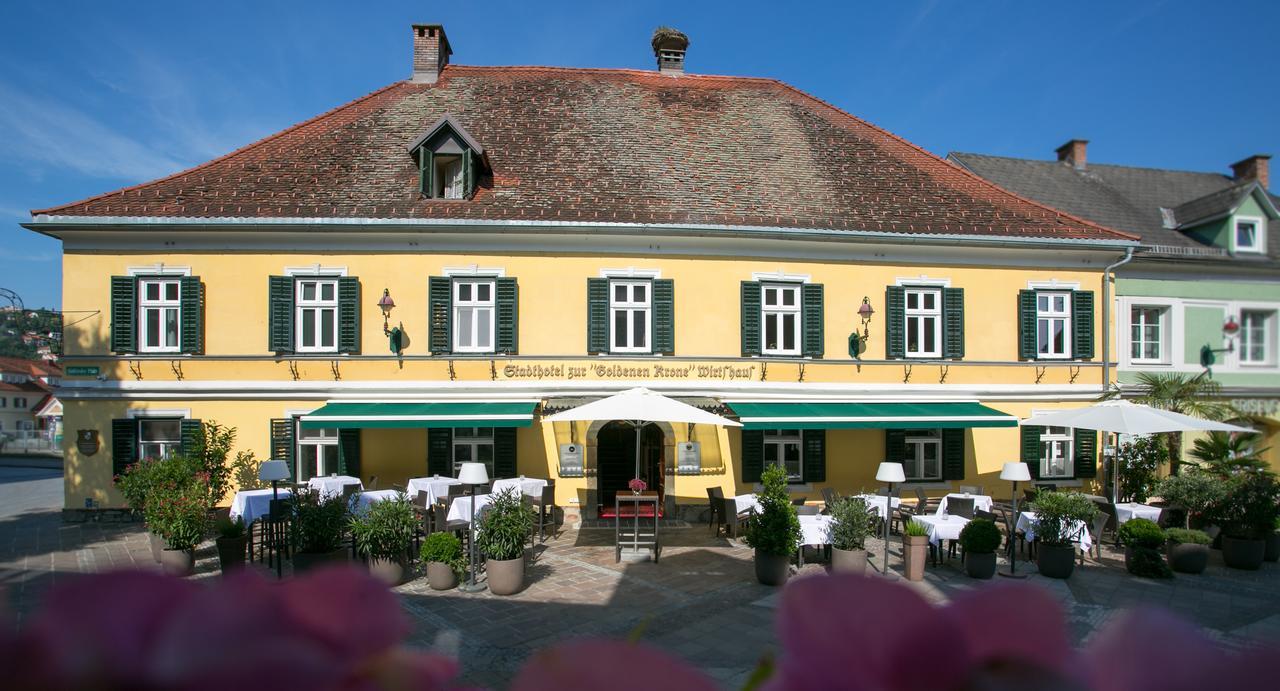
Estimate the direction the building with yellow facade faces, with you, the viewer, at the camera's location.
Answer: facing the viewer

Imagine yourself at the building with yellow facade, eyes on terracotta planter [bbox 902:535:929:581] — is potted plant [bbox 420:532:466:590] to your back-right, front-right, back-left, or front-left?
front-right

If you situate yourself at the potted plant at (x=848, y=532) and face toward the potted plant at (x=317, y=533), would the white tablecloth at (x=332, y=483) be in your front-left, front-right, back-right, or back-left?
front-right

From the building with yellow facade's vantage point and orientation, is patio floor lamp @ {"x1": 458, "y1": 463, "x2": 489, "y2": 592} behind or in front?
in front

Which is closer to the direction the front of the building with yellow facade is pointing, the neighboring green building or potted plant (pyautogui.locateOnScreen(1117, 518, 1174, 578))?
the potted plant

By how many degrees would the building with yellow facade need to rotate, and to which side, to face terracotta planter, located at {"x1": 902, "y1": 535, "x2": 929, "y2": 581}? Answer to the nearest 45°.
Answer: approximately 45° to its left

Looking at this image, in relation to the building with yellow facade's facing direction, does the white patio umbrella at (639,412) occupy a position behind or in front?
in front

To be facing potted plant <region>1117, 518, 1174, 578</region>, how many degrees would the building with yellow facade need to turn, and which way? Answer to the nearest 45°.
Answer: approximately 45° to its left

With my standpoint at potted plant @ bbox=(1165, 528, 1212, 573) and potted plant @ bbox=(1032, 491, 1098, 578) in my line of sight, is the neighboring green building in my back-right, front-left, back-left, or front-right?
back-right

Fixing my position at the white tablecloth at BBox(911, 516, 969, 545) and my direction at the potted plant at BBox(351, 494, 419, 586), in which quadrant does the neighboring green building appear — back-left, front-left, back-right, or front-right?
back-right

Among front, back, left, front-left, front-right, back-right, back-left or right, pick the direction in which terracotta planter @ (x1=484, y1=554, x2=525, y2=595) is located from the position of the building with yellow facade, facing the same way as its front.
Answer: front

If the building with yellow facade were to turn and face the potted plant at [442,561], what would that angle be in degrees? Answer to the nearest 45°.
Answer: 0° — it already faces it

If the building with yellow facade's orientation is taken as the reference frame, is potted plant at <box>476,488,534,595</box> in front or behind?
in front
